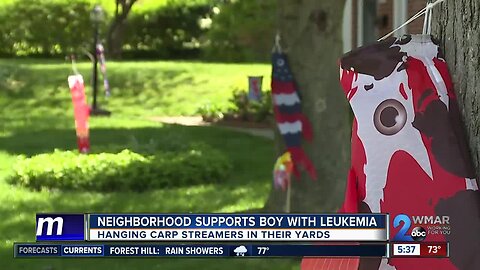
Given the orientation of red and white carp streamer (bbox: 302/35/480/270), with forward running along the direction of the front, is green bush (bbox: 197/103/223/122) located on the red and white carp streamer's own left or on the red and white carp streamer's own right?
on the red and white carp streamer's own right

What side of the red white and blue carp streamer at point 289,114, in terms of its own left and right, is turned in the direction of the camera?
left

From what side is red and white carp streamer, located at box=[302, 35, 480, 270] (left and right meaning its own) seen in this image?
left
